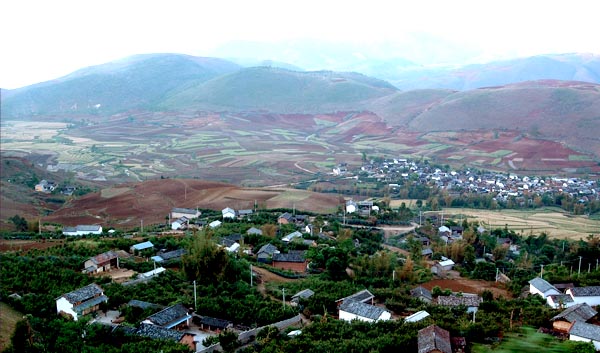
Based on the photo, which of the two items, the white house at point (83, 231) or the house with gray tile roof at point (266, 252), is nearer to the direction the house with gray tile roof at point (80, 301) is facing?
the house with gray tile roof

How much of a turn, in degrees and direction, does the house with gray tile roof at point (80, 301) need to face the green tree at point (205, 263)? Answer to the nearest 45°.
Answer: approximately 90° to its left

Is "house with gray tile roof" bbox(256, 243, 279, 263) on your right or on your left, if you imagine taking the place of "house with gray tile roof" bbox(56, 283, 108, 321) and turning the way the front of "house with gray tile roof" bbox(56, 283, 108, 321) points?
on your left

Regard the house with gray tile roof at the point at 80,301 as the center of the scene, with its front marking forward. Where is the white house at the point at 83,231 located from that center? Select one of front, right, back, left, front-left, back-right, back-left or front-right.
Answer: back-left

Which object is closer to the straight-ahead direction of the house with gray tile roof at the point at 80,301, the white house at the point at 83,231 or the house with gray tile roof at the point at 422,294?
the house with gray tile roof

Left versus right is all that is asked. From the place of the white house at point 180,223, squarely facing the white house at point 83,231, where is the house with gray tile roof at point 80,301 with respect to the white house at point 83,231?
left

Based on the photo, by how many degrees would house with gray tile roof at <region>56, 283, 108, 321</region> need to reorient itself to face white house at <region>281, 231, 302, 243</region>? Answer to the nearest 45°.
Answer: approximately 90° to its left
